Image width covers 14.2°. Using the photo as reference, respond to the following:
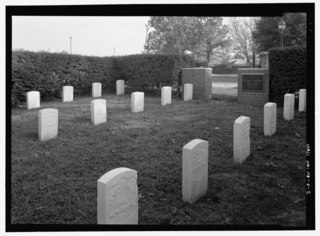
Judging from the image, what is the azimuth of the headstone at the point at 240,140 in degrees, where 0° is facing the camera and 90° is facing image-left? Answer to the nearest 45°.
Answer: approximately 315°

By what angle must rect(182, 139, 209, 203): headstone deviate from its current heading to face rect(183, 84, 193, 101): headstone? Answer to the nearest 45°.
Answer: approximately 135° to its left

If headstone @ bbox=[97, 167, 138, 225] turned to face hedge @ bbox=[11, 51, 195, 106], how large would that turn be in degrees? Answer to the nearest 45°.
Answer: approximately 135° to its left

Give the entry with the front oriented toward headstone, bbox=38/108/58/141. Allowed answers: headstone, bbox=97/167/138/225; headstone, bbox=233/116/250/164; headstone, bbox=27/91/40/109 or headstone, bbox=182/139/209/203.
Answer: headstone, bbox=27/91/40/109

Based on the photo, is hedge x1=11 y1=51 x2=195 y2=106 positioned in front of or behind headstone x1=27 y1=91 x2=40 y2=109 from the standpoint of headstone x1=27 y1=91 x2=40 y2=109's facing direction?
behind
